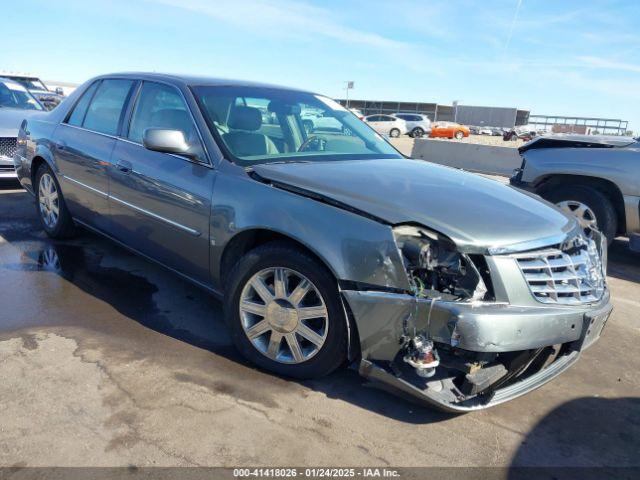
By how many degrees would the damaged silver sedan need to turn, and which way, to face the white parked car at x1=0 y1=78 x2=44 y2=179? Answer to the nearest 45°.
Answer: approximately 180°

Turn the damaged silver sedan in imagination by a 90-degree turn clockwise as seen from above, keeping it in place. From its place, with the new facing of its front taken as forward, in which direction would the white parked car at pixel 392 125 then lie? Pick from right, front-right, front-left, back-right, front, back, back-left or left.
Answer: back-right

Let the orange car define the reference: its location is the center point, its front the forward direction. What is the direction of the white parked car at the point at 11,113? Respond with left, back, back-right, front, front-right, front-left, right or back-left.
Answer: right

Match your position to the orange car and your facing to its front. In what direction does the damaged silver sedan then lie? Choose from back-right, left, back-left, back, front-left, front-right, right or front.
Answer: right

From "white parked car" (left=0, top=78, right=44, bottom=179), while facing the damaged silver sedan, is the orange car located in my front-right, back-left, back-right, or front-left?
back-left

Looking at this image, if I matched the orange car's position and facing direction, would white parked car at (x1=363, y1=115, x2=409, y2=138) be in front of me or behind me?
behind

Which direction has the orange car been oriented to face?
to the viewer's right

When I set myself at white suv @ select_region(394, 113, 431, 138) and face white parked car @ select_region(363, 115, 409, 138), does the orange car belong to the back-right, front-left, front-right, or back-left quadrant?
back-left

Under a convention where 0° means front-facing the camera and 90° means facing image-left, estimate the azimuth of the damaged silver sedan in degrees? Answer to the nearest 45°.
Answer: approximately 315°
